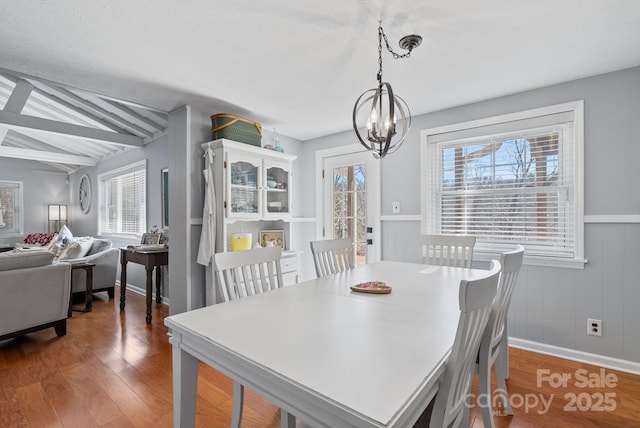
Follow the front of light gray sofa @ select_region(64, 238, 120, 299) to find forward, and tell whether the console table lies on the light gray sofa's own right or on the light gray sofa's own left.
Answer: on the light gray sofa's own left

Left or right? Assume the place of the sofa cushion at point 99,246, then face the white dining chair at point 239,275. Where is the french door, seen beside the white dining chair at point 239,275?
left

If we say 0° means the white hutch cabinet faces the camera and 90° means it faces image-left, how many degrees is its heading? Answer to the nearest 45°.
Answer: approximately 315°
